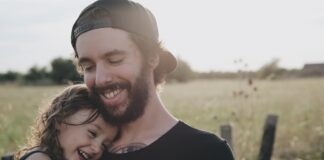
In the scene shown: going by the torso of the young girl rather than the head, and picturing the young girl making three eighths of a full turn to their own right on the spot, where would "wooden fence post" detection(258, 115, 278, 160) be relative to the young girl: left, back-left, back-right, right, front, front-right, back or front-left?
back-right

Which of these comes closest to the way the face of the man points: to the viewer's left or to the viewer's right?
to the viewer's left

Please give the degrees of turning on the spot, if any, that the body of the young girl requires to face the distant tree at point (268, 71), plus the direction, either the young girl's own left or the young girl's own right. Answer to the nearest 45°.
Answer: approximately 90° to the young girl's own left

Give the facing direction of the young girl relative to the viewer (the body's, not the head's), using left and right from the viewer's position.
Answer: facing the viewer and to the right of the viewer

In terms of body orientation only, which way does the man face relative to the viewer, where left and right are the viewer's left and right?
facing the viewer and to the left of the viewer

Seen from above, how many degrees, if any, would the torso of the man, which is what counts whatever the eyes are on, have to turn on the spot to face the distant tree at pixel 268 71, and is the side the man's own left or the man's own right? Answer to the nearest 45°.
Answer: approximately 135° to the man's own right

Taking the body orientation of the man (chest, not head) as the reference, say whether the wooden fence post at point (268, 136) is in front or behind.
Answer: behind
